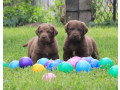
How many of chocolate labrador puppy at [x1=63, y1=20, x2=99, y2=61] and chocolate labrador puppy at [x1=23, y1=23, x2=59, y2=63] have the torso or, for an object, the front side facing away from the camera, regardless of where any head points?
0

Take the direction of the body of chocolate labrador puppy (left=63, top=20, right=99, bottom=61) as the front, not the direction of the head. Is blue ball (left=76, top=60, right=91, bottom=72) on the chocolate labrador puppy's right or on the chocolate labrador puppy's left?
on the chocolate labrador puppy's left

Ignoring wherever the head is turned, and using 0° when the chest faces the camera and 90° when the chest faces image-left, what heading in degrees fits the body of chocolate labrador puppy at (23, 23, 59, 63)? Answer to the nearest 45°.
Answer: approximately 315°

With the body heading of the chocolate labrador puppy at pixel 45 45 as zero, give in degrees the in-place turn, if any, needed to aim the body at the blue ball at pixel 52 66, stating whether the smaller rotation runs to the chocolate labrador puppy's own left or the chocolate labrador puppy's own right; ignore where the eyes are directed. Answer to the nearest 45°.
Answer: approximately 45° to the chocolate labrador puppy's own right

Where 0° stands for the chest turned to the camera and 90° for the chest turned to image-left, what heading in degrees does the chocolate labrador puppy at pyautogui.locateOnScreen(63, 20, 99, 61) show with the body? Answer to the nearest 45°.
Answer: approximately 45°
